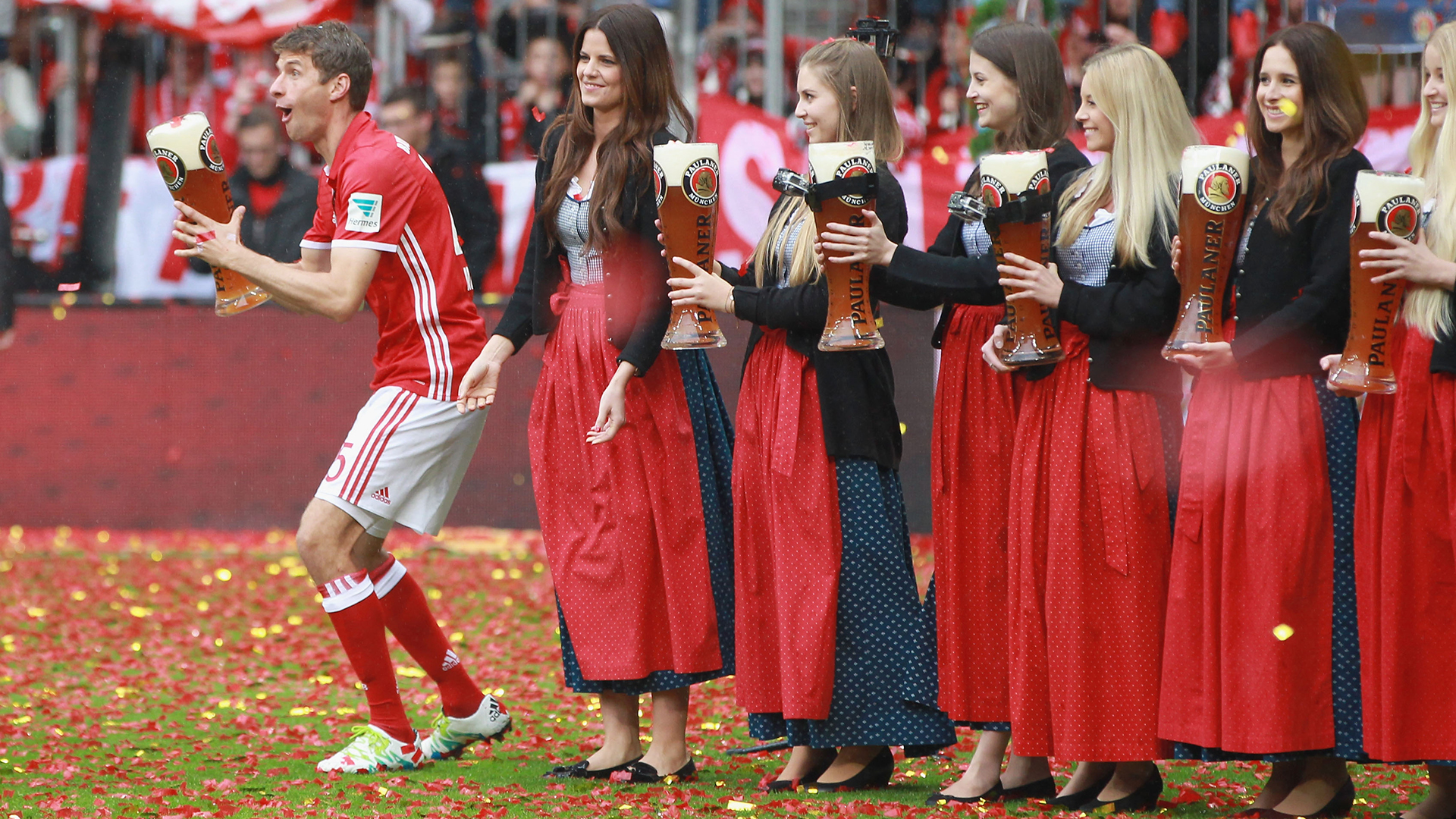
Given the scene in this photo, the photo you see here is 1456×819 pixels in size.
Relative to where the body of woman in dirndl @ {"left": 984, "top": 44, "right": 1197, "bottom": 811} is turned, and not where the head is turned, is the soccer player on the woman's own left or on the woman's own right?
on the woman's own right

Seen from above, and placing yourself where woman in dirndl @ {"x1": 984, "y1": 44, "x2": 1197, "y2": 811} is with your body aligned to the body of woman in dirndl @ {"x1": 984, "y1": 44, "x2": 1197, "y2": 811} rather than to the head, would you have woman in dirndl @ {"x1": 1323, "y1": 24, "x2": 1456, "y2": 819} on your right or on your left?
on your left

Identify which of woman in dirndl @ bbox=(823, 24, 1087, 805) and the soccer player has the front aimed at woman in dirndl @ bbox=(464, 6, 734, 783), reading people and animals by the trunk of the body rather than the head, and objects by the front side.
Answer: woman in dirndl @ bbox=(823, 24, 1087, 805)

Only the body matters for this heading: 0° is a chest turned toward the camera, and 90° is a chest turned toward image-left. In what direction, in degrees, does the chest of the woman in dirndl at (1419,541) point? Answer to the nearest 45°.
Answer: approximately 90°

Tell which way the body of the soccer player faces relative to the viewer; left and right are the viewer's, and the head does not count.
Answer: facing to the left of the viewer

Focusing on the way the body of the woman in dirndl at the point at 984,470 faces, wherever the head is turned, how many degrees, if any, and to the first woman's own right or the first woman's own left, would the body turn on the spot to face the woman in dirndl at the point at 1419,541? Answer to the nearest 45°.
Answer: approximately 135° to the first woman's own left

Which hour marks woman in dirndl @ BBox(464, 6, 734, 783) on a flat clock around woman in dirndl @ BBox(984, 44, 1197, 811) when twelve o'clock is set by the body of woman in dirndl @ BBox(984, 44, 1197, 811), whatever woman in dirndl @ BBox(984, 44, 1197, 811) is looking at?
woman in dirndl @ BBox(464, 6, 734, 783) is roughly at 2 o'clock from woman in dirndl @ BBox(984, 44, 1197, 811).

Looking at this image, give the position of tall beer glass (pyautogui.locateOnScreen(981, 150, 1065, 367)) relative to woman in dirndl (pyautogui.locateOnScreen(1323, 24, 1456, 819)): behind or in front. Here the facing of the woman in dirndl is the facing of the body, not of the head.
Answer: in front

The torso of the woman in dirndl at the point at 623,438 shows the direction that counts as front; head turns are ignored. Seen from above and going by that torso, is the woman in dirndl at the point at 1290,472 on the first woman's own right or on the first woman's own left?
on the first woman's own left

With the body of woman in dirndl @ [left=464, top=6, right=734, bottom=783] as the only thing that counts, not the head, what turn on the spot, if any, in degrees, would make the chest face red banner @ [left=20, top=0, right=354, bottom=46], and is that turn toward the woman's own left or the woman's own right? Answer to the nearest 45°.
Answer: approximately 135° to the woman's own right

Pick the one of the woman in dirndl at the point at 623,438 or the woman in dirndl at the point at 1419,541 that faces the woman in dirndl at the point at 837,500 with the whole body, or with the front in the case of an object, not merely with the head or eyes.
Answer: the woman in dirndl at the point at 1419,541
